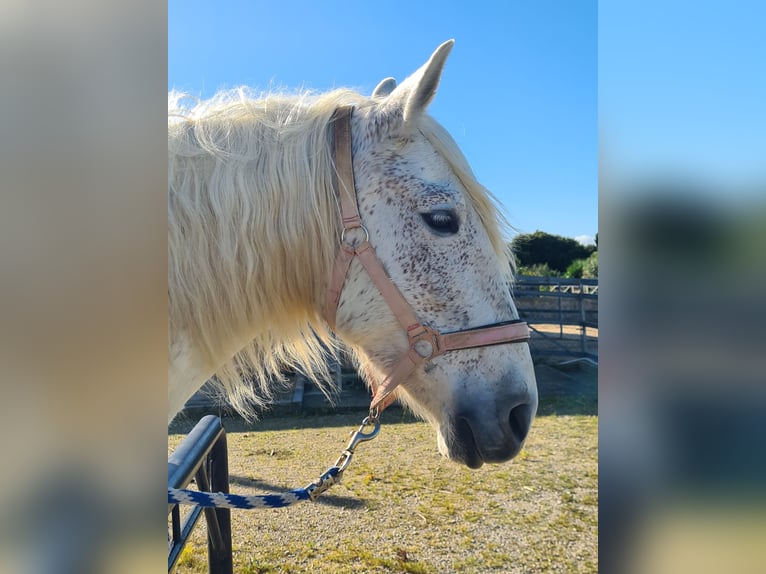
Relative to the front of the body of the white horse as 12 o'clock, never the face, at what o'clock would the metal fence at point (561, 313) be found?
The metal fence is roughly at 10 o'clock from the white horse.

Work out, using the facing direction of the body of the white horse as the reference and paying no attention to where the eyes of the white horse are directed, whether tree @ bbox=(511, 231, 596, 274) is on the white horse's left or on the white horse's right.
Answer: on the white horse's left

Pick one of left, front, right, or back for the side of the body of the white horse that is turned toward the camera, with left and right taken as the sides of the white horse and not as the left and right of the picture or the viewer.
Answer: right
